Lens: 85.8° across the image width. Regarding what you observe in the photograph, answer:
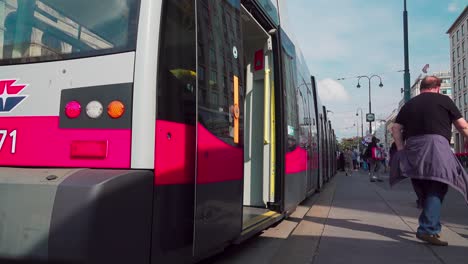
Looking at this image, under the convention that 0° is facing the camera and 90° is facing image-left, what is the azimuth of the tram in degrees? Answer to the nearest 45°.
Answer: approximately 225°

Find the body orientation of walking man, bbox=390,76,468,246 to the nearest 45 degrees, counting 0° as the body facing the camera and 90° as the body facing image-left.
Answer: approximately 180°

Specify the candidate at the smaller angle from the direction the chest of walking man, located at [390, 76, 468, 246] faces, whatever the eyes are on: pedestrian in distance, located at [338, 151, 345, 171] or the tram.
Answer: the pedestrian in distance

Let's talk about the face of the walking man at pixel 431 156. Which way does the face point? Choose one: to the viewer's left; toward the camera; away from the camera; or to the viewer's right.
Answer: away from the camera
